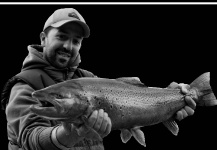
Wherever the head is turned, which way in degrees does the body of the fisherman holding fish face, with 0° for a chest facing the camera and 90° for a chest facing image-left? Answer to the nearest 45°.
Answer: approximately 315°
